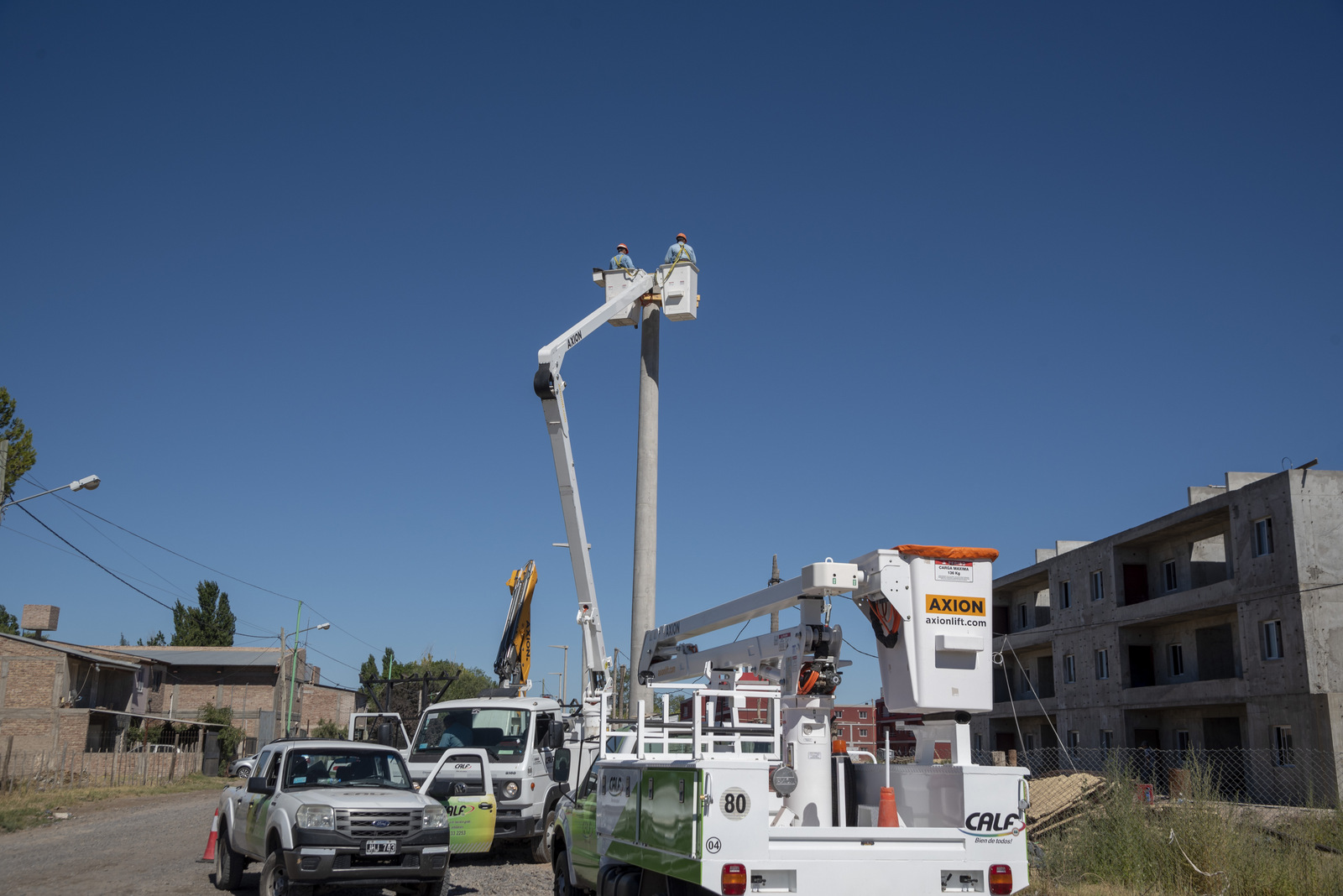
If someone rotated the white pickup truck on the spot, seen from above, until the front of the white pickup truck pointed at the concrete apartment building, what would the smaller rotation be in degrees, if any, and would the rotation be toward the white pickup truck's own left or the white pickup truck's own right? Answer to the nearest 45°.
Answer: approximately 90° to the white pickup truck's own left

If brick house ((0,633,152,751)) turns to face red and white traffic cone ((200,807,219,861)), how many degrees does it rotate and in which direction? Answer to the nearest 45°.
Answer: approximately 45° to its right

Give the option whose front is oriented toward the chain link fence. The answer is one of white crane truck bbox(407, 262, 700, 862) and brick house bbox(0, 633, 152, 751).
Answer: the brick house

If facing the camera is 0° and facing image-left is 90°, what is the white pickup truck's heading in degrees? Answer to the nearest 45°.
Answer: approximately 315°

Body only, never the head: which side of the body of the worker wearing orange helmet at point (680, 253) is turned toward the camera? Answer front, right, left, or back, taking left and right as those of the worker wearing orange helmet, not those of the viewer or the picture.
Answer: back

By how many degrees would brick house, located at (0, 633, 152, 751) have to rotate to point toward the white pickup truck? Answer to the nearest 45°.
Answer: approximately 45° to its right

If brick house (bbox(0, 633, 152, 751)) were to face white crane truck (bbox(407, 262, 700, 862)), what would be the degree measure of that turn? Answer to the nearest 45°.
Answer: approximately 45° to its right

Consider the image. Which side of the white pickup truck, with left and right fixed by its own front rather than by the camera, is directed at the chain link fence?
left

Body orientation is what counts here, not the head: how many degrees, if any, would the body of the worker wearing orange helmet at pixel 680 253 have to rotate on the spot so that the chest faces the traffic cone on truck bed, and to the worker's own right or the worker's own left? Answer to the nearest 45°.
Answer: approximately 180°

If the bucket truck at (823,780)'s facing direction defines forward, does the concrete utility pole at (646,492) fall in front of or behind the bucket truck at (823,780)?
in front

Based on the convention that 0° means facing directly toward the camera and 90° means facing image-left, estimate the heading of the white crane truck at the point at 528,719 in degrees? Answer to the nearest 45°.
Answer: approximately 45°

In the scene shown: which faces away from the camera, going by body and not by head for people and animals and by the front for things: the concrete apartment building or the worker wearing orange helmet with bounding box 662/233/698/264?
the worker wearing orange helmet
